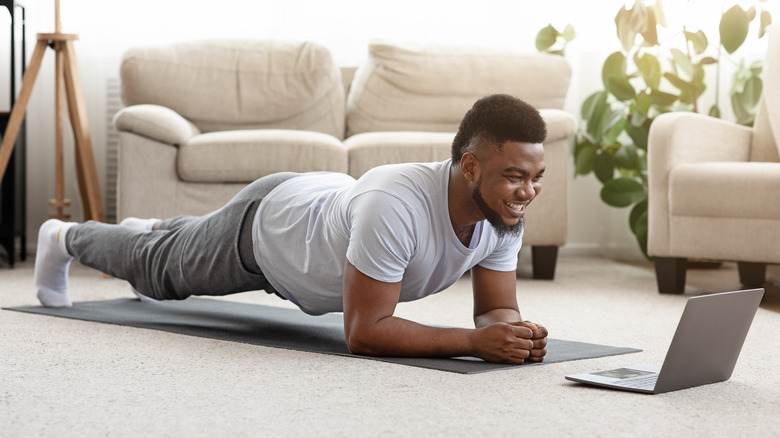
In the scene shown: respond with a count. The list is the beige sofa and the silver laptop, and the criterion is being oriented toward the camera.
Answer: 1

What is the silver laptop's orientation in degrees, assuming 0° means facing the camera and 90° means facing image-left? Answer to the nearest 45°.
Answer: approximately 135°

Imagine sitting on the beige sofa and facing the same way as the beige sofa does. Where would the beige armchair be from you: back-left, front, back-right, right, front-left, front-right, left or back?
front-left

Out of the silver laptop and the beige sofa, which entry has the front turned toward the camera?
the beige sofa

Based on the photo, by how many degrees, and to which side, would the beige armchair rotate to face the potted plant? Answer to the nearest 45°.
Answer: approximately 135° to its right

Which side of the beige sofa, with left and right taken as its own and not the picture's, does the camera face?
front

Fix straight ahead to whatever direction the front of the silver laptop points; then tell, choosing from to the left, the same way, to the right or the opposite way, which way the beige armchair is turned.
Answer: to the left

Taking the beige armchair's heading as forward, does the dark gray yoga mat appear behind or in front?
in front

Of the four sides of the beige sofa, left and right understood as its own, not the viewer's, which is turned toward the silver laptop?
front

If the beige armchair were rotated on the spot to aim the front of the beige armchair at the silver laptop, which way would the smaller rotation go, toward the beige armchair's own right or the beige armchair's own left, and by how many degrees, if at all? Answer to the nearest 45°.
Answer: approximately 45° to the beige armchair's own left

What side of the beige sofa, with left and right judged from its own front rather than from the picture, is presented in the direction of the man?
front

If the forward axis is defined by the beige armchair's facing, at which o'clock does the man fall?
The man is roughly at 11 o'clock from the beige armchair.

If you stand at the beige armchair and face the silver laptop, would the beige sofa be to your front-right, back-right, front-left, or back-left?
front-right
